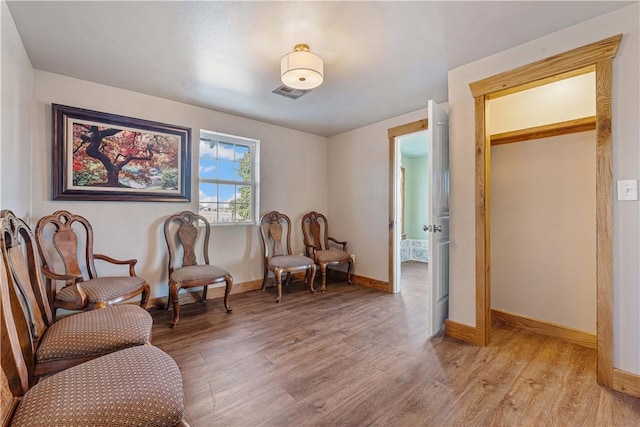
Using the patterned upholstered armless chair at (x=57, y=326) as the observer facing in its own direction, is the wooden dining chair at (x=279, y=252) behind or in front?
in front

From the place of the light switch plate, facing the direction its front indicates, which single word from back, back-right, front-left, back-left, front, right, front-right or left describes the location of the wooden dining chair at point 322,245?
right

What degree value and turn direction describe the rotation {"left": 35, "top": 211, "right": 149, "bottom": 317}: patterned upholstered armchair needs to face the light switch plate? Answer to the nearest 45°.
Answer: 0° — it already faces it

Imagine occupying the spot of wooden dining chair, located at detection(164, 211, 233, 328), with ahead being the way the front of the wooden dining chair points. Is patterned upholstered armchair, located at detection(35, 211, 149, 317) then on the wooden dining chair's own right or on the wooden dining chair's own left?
on the wooden dining chair's own right

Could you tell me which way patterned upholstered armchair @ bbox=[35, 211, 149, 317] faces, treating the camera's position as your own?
facing the viewer and to the right of the viewer

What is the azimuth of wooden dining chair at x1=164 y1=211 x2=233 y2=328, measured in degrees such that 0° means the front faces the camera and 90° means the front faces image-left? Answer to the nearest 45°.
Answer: approximately 315°

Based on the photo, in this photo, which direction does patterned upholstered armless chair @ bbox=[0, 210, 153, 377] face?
to the viewer's right
